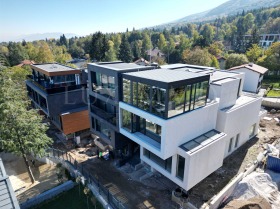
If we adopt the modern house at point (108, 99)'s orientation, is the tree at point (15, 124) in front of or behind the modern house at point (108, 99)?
in front

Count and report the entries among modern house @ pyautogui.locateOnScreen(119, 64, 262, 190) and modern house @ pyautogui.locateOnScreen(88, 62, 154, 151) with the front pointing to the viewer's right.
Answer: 0

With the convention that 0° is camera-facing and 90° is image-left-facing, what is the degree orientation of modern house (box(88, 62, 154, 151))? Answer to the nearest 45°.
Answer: approximately 45°

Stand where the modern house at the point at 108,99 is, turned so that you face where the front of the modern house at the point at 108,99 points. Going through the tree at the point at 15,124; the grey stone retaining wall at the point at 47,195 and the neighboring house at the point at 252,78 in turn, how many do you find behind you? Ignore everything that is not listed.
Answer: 1

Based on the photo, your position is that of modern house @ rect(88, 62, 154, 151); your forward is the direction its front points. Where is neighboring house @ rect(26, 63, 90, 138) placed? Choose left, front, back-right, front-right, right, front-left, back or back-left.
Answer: right

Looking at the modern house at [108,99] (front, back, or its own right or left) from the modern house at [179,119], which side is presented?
left

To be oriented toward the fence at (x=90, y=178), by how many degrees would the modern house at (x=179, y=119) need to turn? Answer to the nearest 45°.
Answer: approximately 45° to its right

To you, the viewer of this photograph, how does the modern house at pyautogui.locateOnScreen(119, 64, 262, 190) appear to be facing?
facing the viewer and to the left of the viewer

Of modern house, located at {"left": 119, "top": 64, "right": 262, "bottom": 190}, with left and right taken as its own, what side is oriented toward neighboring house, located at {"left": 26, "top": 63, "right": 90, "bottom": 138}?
right

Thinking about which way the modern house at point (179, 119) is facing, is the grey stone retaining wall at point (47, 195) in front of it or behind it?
in front
